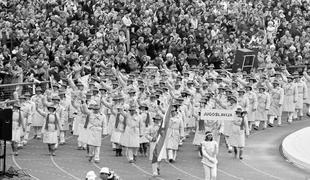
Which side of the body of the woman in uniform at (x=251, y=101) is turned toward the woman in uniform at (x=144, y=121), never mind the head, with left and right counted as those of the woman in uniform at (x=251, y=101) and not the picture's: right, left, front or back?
front

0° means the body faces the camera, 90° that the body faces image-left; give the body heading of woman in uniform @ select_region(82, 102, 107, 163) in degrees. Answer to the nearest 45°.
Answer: approximately 0°

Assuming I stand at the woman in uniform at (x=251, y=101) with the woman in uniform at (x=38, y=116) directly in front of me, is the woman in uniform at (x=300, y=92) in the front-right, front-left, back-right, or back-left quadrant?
back-right

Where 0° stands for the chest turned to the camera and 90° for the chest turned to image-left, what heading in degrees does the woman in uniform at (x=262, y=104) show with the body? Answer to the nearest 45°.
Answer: approximately 45°

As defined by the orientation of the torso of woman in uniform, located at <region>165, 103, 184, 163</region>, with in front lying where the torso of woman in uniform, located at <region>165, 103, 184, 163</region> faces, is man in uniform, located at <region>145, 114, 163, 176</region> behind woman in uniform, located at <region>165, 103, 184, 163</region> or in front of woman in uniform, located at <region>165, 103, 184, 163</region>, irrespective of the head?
in front

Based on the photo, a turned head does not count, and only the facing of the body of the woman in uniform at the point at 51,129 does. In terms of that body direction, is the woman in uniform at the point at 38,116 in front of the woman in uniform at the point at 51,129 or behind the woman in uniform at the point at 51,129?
behind

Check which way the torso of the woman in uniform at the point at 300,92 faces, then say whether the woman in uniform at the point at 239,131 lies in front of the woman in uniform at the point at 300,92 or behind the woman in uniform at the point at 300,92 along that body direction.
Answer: in front

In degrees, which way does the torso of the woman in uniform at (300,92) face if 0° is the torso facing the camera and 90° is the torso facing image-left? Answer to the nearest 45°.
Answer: approximately 45°
